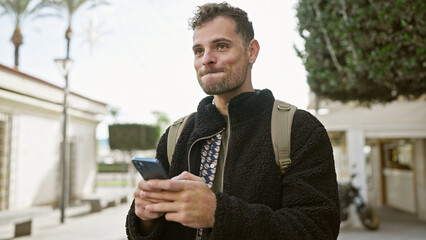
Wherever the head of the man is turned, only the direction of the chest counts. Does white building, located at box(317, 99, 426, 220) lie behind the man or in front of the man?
behind

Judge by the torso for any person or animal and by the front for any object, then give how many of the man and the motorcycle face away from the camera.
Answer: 0

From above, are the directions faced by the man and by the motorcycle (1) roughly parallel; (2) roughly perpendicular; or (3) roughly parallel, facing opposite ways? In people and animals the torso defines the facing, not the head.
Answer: roughly perpendicular

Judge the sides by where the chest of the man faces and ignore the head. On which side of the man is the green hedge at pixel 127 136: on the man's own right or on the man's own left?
on the man's own right

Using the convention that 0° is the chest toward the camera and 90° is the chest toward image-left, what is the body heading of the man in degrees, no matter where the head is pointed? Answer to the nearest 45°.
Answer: approximately 45°

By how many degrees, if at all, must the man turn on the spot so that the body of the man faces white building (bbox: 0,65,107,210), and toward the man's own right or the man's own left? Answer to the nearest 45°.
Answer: approximately 90° to the man's own right
